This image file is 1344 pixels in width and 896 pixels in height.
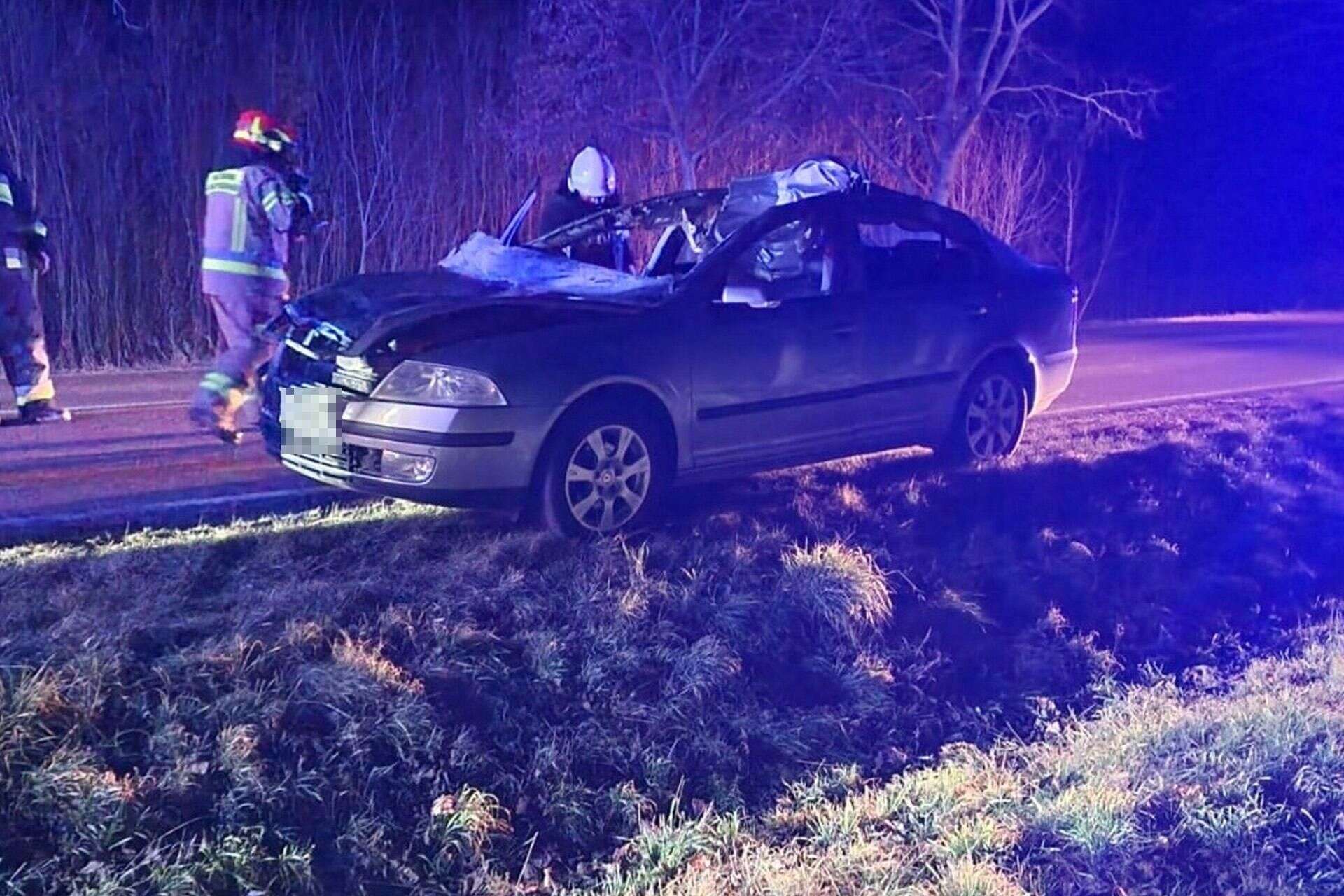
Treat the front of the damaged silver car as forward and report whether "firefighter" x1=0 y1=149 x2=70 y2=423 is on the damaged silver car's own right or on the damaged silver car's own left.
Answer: on the damaged silver car's own right

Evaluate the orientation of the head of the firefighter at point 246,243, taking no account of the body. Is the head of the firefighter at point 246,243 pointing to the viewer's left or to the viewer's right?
to the viewer's right

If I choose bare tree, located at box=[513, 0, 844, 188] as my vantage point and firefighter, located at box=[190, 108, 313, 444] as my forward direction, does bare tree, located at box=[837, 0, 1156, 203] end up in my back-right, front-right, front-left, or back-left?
back-left

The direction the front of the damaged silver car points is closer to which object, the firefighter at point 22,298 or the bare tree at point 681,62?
the firefighter

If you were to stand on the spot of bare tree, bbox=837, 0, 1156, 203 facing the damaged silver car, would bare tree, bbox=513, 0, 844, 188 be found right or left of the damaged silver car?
right

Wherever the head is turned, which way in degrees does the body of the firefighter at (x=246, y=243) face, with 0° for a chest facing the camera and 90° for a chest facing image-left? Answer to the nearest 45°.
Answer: approximately 225°

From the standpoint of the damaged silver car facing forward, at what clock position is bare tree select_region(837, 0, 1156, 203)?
The bare tree is roughly at 5 o'clock from the damaged silver car.

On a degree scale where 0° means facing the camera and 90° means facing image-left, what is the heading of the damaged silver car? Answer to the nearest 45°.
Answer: approximately 45°

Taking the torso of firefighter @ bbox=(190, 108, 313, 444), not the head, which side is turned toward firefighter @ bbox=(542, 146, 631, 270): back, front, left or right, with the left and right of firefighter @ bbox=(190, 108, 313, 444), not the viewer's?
front
